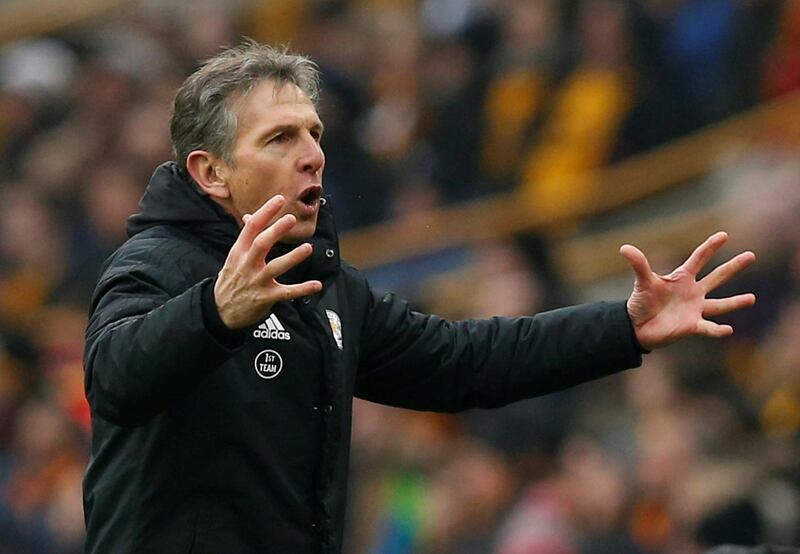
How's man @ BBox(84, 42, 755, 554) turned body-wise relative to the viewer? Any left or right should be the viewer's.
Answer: facing the viewer and to the right of the viewer
